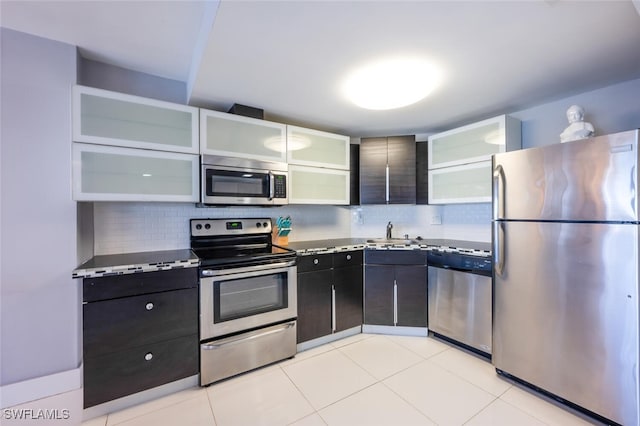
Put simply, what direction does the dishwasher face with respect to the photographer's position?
facing the viewer and to the left of the viewer

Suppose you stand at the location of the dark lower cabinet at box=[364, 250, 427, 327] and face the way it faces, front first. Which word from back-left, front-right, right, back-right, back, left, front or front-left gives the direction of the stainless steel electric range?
front-right

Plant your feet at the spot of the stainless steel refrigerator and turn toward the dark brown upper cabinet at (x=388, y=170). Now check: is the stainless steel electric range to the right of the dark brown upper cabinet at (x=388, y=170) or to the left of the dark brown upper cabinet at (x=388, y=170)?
left

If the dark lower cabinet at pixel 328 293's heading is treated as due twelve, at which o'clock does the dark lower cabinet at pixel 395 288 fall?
the dark lower cabinet at pixel 395 288 is roughly at 10 o'clock from the dark lower cabinet at pixel 328 293.

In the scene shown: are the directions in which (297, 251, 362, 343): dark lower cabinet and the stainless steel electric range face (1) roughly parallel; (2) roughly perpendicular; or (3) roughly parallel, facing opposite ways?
roughly parallel

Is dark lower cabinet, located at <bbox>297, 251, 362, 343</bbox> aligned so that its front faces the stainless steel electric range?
no

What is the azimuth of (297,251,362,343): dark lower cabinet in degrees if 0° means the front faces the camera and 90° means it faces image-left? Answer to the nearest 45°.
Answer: approximately 315°

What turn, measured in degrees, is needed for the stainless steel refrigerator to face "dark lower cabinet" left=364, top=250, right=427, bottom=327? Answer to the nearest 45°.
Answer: approximately 45° to its right

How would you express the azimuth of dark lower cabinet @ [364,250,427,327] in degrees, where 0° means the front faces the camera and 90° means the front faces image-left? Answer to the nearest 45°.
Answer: approximately 0°

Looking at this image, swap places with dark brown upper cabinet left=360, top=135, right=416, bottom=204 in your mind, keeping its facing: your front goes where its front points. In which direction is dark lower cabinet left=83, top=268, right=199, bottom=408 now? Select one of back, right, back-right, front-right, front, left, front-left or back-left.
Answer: front-right

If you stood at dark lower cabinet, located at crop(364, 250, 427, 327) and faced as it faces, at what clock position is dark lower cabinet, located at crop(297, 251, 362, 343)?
dark lower cabinet, located at crop(297, 251, 362, 343) is roughly at 2 o'clock from dark lower cabinet, located at crop(364, 250, 427, 327).

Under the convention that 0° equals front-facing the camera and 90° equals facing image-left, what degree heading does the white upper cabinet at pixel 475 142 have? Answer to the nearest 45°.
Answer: approximately 45°

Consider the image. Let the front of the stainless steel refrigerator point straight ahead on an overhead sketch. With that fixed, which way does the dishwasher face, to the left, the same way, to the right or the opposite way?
the same way

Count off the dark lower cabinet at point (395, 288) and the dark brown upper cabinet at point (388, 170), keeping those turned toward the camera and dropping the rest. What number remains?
2

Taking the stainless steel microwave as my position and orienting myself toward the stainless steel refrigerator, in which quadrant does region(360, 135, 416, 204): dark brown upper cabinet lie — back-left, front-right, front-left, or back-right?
front-left

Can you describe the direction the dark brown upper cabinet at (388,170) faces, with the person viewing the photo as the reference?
facing the viewer
